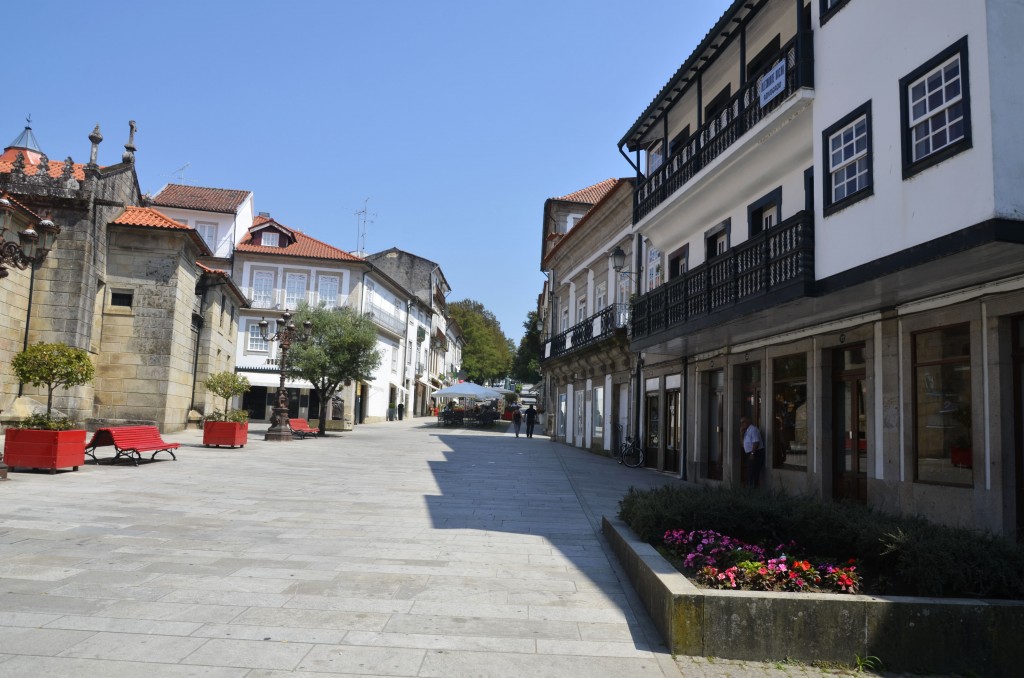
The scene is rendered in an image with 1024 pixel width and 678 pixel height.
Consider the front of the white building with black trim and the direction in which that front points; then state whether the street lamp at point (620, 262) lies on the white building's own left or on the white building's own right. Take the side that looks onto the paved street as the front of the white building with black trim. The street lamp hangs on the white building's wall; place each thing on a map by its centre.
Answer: on the white building's own right

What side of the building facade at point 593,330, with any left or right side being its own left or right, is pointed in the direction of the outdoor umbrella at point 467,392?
right

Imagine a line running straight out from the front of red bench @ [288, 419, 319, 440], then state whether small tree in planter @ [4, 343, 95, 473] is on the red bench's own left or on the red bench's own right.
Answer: on the red bench's own right

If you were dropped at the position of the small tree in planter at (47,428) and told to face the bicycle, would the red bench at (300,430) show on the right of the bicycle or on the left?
left

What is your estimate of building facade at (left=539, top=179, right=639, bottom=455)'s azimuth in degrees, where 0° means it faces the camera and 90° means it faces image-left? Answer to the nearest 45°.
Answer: approximately 45°

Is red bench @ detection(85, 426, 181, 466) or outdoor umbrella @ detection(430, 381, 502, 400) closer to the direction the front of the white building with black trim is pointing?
the red bench

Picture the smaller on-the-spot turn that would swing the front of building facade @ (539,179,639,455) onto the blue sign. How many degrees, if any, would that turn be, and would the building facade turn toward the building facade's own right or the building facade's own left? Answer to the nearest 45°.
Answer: approximately 45° to the building facade's own left

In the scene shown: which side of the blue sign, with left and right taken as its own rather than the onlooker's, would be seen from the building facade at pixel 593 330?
right

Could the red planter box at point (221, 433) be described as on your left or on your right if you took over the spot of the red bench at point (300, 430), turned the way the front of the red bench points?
on your right

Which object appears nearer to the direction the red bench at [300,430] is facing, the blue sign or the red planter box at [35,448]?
the blue sign

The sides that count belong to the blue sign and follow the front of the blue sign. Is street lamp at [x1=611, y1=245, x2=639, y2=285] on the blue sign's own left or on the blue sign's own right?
on the blue sign's own right

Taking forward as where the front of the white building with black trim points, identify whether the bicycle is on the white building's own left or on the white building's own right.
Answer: on the white building's own right
